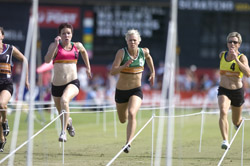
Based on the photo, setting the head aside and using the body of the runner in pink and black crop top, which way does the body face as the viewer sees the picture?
toward the camera
